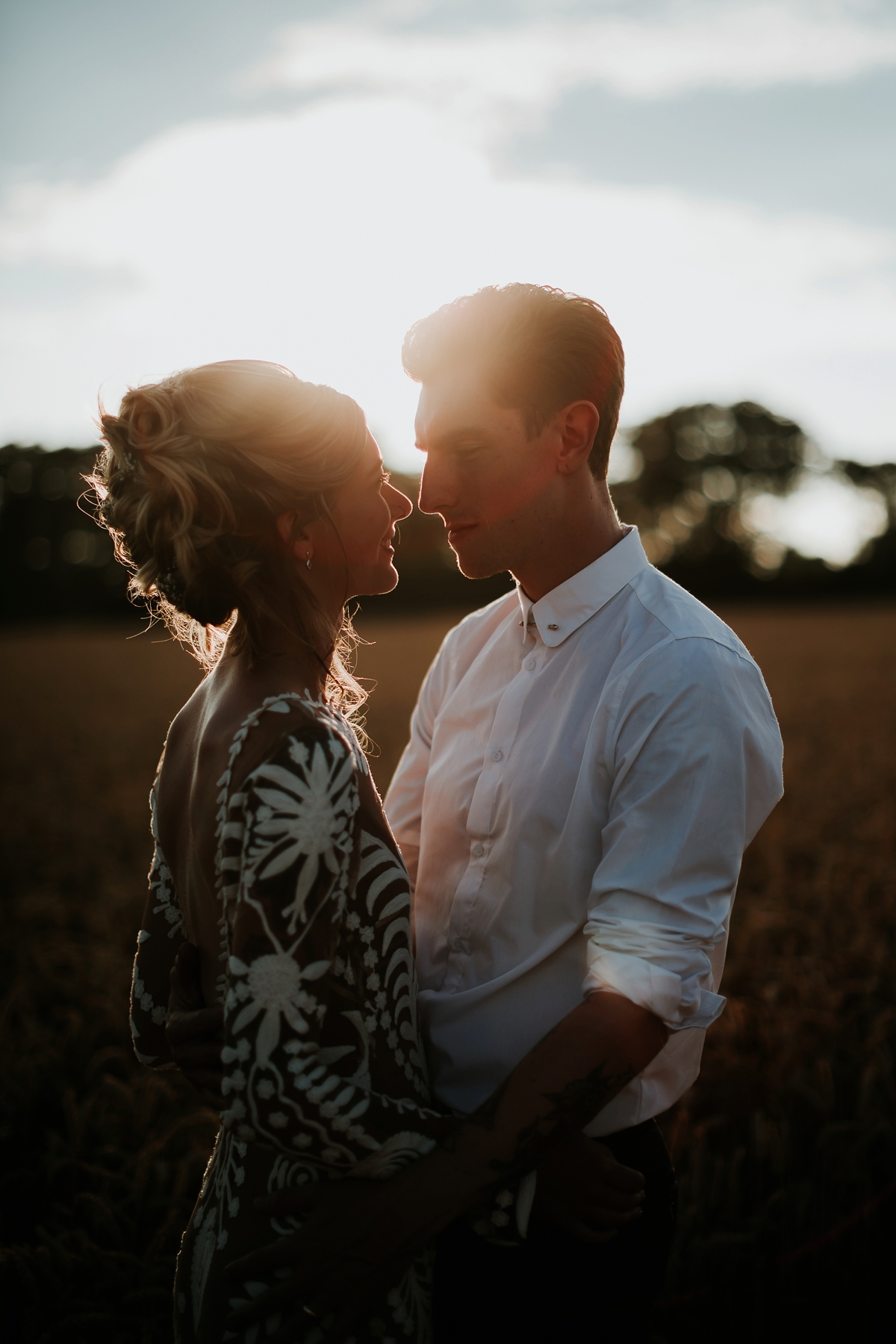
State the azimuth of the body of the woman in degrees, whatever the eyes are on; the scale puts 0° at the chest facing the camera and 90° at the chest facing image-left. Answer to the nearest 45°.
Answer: approximately 225°

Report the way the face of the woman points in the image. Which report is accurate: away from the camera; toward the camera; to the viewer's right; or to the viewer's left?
to the viewer's right

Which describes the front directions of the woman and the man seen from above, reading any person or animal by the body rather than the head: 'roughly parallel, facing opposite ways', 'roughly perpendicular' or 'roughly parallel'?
roughly parallel, facing opposite ways

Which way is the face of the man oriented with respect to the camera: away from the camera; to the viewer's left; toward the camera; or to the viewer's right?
to the viewer's left

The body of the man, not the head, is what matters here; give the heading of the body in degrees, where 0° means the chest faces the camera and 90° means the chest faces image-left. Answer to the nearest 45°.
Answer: approximately 45°
